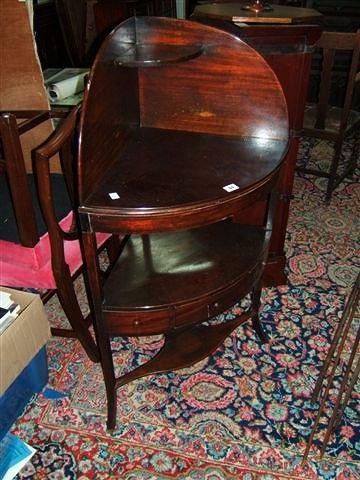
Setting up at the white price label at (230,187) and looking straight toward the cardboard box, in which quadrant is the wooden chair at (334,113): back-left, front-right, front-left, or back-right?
back-right

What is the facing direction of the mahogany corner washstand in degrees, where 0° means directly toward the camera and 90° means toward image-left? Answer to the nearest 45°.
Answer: approximately 315°

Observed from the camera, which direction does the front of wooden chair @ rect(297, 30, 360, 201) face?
facing away from the viewer and to the left of the viewer

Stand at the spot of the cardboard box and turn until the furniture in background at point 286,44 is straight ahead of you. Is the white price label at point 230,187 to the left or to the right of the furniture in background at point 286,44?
right
